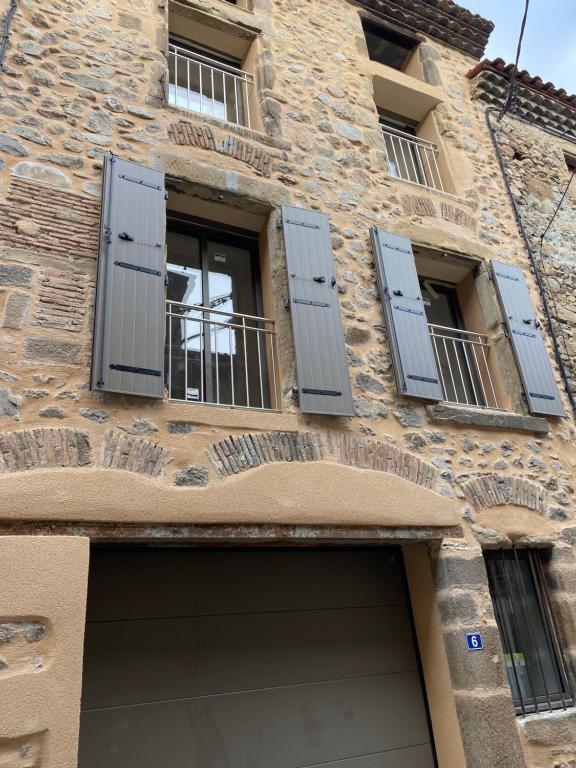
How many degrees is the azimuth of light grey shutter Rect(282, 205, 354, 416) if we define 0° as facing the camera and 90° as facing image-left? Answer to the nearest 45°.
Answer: approximately 45°

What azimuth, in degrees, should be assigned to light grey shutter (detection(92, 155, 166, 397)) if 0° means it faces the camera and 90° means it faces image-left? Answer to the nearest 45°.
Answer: approximately 45°

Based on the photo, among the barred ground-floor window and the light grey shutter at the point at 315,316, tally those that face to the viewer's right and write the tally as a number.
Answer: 0

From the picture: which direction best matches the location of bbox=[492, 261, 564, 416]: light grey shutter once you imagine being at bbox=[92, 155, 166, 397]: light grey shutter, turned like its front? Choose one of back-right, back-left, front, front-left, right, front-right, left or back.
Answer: back-left
